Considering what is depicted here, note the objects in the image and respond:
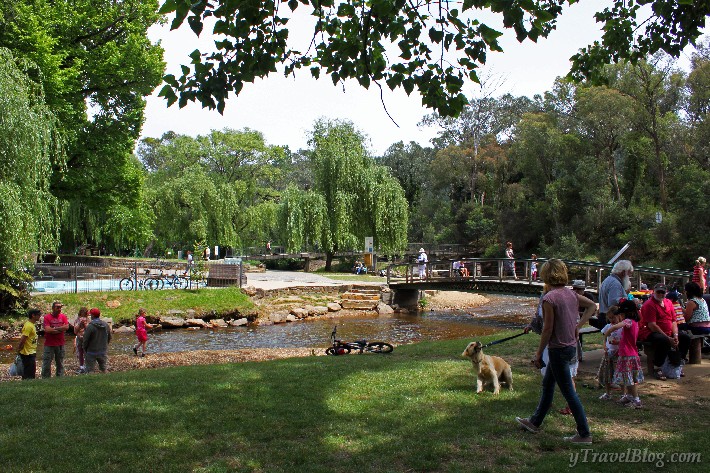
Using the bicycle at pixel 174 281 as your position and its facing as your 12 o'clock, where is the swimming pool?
The swimming pool is roughly at 11 o'clock from the bicycle.

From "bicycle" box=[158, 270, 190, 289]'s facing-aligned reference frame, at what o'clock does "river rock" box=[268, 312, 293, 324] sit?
The river rock is roughly at 7 o'clock from the bicycle.

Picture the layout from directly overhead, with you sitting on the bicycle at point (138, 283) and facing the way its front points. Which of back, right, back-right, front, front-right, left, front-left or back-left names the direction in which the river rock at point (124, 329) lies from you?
left

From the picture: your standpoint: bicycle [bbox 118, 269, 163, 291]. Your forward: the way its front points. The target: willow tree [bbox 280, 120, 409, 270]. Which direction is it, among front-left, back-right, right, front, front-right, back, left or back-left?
back-right

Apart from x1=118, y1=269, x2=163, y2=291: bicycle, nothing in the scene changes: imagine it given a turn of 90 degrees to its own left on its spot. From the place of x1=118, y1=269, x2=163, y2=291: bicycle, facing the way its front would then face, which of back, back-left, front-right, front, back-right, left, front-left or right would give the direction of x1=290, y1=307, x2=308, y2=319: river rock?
left

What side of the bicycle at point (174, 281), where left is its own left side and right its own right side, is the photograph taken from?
left

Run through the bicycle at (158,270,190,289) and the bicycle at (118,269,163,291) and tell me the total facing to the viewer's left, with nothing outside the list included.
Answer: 2

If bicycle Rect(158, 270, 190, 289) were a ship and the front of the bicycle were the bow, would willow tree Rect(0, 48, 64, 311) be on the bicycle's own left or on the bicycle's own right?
on the bicycle's own left

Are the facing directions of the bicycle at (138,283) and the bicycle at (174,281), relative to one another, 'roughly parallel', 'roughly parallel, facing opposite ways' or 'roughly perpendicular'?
roughly parallel

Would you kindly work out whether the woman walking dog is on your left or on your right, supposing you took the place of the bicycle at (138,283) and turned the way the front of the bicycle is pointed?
on your left

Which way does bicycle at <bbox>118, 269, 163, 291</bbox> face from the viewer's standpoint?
to the viewer's left
